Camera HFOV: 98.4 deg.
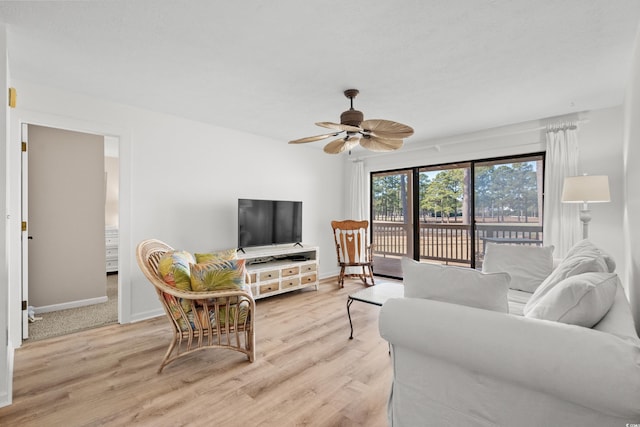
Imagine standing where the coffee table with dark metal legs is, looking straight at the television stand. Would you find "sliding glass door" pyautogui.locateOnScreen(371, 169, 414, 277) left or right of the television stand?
right

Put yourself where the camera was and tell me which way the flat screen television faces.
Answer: facing the viewer and to the right of the viewer

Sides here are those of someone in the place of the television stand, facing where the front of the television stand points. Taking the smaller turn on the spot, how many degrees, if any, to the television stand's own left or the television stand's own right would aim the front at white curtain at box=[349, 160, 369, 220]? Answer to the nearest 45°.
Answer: approximately 90° to the television stand's own left

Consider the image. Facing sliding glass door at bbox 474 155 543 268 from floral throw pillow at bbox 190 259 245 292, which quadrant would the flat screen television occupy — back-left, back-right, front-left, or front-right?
front-left

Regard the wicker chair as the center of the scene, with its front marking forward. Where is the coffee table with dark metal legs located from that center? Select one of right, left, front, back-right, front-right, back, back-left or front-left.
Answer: front

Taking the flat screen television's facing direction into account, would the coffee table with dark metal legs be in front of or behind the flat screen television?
in front

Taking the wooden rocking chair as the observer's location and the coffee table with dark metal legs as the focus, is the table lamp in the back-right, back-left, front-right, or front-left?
front-left

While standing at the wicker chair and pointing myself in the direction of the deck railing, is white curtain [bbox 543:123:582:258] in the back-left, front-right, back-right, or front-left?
front-right

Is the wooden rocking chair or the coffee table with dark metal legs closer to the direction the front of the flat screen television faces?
the coffee table with dark metal legs

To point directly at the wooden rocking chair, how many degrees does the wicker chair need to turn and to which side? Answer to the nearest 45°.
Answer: approximately 45° to its left

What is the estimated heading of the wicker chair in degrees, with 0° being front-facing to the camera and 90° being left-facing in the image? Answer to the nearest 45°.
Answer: approximately 270°

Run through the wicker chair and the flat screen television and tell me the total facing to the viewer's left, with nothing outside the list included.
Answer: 0

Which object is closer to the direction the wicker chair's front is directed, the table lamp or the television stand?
the table lamp

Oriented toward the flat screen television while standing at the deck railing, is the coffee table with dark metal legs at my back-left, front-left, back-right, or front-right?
front-left

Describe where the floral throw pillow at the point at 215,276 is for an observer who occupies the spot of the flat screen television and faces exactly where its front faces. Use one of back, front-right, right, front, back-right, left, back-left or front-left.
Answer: front-right
